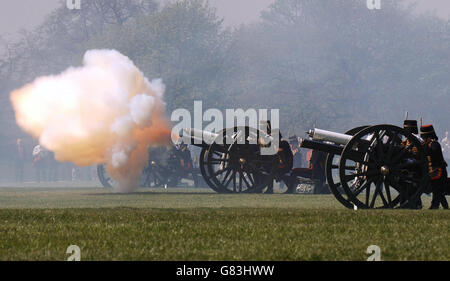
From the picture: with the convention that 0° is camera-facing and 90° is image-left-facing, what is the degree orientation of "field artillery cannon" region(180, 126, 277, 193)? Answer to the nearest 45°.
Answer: approximately 90°

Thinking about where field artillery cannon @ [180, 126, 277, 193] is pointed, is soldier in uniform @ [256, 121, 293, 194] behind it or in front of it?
behind
